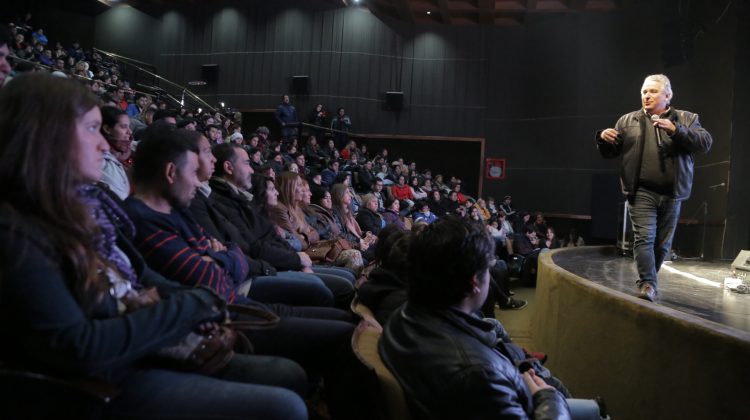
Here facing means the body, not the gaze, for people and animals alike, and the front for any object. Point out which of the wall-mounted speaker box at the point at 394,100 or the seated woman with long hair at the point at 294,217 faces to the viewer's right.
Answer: the seated woman with long hair

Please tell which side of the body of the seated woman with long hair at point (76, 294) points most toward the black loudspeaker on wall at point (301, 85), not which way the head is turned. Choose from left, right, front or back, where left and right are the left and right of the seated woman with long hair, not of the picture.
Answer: left

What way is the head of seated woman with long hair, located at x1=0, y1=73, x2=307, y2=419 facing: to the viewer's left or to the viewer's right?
to the viewer's right

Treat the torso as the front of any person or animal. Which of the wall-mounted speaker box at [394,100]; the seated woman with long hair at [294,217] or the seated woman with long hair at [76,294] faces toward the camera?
the wall-mounted speaker box

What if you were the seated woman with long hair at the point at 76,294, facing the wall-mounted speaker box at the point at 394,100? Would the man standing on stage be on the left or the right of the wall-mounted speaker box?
right

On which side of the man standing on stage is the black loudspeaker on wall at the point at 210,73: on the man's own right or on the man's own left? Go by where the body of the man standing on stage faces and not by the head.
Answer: on the man's own right

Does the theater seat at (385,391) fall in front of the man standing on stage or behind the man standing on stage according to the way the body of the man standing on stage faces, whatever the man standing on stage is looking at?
in front

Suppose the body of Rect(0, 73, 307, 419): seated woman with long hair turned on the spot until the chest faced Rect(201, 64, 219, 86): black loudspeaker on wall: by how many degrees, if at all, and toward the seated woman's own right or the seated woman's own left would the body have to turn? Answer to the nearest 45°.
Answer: approximately 90° to the seated woman's own left

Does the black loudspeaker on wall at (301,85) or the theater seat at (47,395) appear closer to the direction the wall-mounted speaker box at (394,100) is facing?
the theater seat

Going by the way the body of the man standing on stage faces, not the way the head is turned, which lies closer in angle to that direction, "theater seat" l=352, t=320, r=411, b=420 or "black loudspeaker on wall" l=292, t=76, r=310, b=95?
the theater seat

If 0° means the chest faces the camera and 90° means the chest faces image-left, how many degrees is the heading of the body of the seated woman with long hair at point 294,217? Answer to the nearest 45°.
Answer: approximately 270°

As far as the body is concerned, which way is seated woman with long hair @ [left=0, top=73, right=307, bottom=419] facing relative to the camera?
to the viewer's right

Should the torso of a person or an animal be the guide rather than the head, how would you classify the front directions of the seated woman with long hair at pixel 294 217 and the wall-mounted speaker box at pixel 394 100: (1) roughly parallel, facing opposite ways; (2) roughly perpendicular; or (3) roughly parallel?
roughly perpendicular

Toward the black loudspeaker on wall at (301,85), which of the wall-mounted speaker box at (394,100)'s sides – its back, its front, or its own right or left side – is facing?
right

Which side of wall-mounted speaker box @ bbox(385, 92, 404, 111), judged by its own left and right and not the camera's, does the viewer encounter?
front

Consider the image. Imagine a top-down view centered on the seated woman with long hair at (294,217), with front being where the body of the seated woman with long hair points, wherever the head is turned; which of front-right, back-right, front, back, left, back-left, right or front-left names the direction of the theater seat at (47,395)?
right
